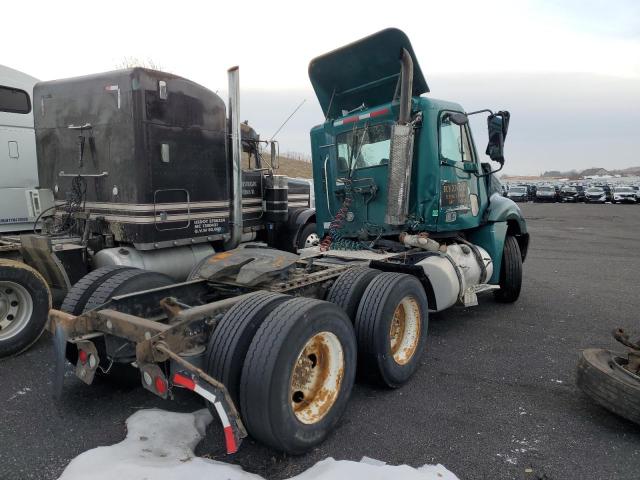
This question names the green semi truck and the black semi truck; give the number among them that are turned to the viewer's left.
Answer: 0

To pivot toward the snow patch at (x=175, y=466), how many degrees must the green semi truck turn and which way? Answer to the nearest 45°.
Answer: approximately 180°

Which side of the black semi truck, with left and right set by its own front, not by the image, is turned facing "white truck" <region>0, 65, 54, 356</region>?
left

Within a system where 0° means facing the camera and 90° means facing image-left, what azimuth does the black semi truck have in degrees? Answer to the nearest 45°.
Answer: approximately 225°

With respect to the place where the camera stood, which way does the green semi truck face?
facing away from the viewer and to the right of the viewer

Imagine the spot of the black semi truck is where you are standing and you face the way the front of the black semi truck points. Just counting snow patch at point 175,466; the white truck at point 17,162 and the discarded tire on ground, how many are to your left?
1

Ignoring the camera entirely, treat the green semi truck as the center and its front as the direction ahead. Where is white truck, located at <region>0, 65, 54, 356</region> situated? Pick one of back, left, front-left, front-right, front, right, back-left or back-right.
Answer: left

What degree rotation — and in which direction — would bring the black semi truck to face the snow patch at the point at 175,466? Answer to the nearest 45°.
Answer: approximately 135° to its right

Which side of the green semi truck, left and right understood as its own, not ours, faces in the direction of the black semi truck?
left

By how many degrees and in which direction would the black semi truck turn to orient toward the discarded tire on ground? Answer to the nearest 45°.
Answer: approximately 90° to its right

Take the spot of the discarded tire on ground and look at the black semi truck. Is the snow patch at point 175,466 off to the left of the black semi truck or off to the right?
left

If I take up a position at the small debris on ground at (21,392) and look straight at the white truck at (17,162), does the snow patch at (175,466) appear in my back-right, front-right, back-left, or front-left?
back-right
